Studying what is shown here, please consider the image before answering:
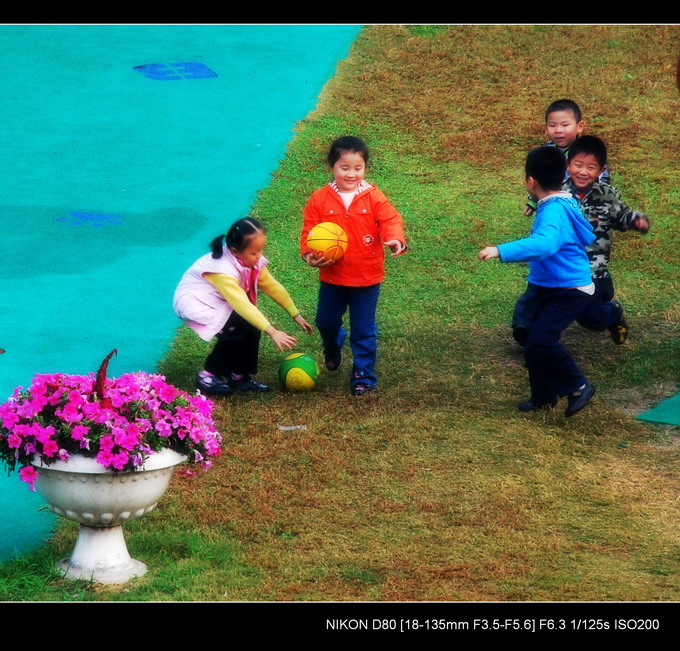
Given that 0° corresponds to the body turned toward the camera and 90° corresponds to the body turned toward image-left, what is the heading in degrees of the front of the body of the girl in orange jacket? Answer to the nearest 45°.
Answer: approximately 0°

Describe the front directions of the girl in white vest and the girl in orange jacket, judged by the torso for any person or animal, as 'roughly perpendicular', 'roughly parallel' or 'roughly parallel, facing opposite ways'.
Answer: roughly perpendicular

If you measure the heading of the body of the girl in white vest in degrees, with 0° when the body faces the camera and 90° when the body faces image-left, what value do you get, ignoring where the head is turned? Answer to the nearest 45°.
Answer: approximately 270°

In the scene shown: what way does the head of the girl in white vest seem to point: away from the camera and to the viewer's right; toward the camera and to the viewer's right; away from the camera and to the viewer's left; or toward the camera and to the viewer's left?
toward the camera and to the viewer's right

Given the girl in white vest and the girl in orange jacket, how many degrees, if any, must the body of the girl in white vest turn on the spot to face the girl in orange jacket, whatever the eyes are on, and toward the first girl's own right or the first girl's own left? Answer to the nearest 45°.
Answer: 0° — they already face them

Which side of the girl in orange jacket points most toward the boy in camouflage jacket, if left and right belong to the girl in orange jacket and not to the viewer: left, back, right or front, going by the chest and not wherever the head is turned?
left

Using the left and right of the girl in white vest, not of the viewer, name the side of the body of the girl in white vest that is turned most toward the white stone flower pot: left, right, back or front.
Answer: right

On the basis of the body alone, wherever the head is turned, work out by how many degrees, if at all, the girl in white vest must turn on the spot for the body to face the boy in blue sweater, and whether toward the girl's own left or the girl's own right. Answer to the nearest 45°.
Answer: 0° — they already face them
